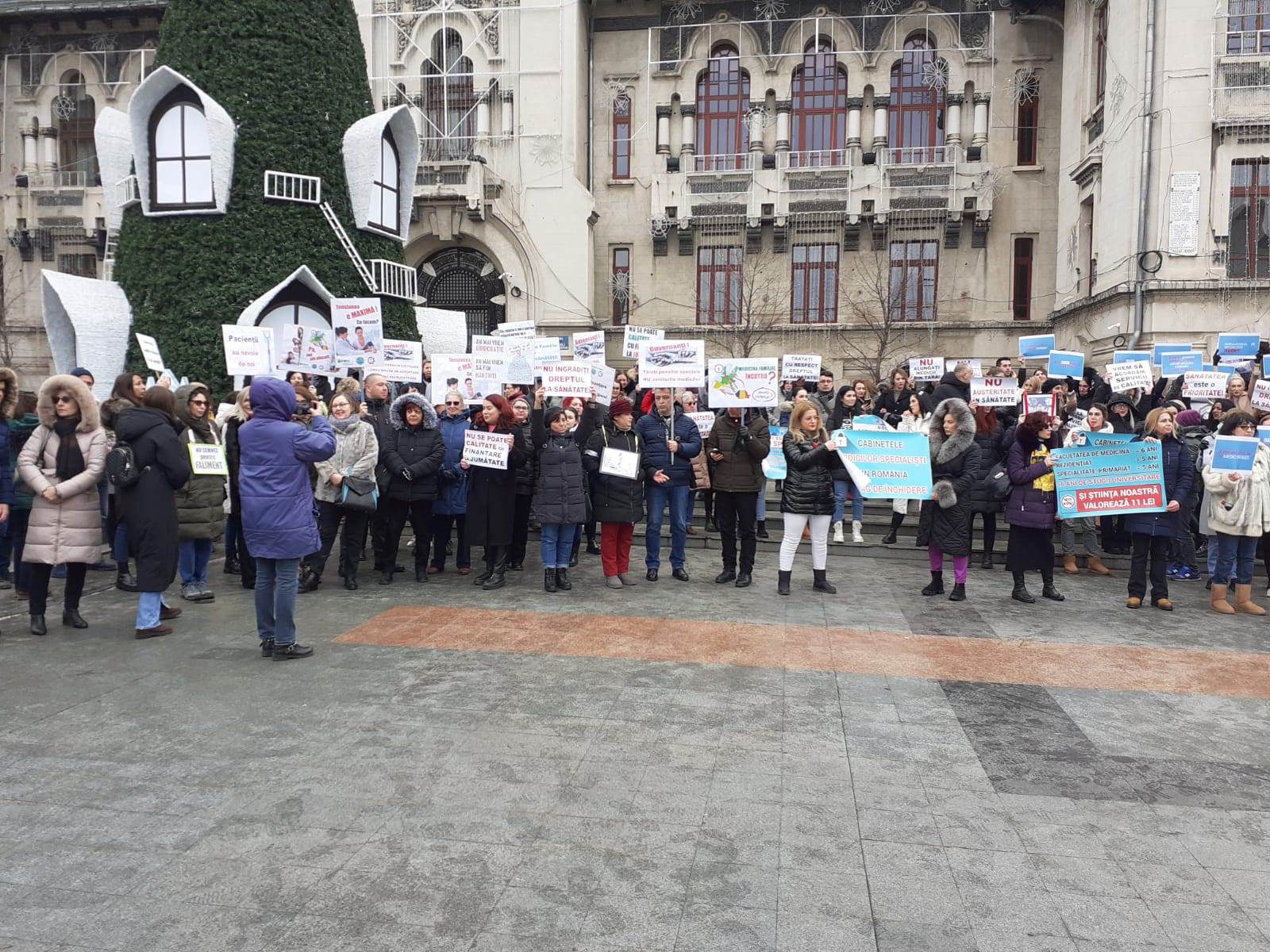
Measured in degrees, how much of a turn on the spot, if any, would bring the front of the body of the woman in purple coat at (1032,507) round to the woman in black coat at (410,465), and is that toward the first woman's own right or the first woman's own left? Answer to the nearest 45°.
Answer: approximately 135° to the first woman's own right

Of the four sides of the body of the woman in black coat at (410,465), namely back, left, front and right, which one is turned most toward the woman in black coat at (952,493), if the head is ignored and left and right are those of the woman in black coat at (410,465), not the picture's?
left

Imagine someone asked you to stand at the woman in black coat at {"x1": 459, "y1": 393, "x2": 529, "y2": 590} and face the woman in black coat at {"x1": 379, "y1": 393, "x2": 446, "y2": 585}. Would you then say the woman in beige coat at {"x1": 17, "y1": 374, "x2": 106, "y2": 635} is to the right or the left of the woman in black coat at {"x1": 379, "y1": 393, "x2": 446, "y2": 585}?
left

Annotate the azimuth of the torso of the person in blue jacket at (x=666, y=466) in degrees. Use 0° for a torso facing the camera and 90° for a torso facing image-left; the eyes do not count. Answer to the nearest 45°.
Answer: approximately 0°

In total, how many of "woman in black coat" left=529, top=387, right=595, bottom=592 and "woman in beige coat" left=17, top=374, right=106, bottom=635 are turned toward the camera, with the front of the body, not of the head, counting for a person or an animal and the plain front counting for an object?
2

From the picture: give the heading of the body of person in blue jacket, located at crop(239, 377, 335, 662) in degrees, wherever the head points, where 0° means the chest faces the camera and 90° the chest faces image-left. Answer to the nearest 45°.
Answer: approximately 225°
